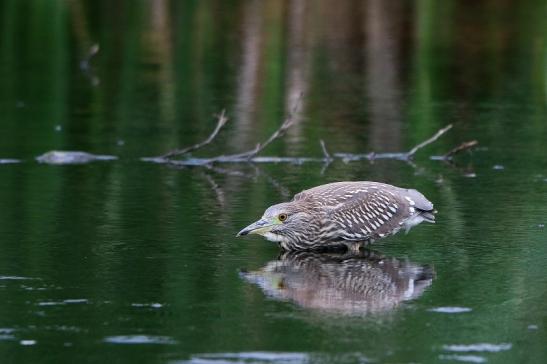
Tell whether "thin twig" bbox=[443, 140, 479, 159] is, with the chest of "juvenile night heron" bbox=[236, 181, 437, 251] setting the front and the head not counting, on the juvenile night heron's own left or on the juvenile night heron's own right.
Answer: on the juvenile night heron's own right

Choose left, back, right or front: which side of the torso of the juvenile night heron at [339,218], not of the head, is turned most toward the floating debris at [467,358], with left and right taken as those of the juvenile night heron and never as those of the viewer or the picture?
left

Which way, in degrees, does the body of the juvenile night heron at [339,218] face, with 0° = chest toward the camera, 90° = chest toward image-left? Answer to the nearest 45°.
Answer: approximately 90°

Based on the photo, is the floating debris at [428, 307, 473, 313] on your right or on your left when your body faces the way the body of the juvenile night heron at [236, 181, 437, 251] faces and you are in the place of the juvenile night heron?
on your left

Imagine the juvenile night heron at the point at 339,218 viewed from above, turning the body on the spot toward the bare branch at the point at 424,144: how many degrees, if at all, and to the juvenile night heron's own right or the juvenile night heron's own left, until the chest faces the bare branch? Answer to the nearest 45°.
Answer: approximately 90° to the juvenile night heron's own right

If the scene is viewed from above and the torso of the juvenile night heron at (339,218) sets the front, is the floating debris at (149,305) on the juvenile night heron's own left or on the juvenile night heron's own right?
on the juvenile night heron's own left

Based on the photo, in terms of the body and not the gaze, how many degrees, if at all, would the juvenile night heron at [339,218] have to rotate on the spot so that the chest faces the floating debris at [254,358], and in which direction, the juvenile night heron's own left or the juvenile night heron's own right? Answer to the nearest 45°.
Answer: approximately 90° to the juvenile night heron's own left

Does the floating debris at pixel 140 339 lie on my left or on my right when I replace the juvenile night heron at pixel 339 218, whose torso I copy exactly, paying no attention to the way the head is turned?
on my left

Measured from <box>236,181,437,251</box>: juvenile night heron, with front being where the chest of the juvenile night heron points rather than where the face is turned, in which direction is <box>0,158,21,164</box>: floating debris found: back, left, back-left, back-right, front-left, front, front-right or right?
front-right

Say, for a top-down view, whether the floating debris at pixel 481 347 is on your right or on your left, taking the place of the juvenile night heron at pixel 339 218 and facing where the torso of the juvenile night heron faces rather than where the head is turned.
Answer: on your left

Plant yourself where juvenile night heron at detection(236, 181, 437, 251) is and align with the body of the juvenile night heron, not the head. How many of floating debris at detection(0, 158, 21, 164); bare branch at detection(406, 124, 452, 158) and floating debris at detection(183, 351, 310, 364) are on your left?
1
